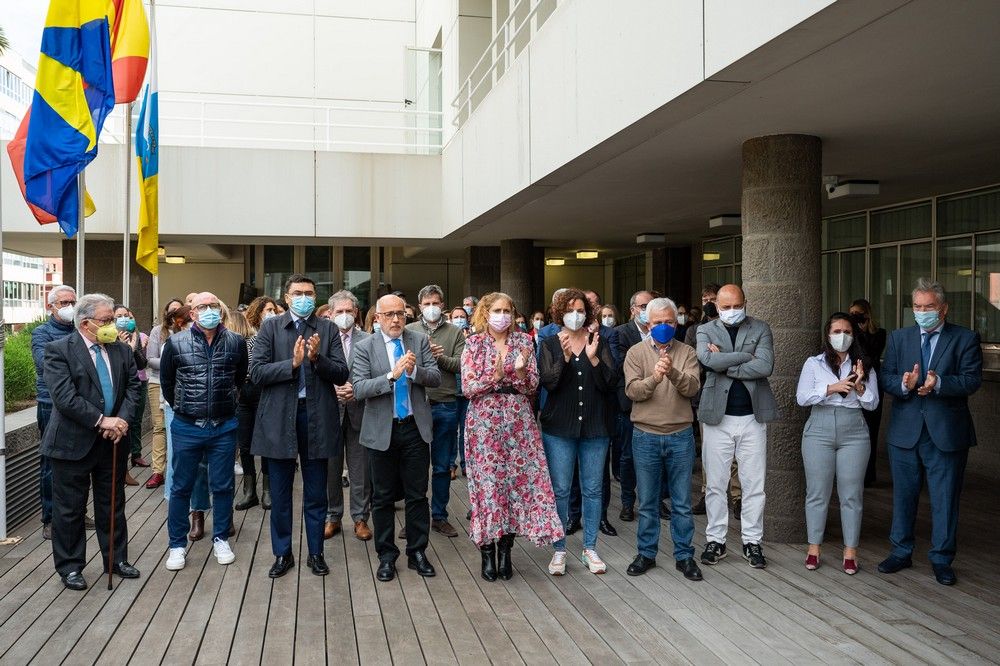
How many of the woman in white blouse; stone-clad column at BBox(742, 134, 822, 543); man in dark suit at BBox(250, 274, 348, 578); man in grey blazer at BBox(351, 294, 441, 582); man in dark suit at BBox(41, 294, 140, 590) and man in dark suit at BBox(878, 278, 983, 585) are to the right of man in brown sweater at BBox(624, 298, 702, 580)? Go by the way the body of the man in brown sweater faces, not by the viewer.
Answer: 3

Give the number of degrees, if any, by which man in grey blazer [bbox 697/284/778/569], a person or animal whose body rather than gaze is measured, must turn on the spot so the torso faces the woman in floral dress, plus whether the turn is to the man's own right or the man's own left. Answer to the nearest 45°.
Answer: approximately 45° to the man's own right

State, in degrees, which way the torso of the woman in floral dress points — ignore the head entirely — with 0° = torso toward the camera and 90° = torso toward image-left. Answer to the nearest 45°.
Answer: approximately 0°

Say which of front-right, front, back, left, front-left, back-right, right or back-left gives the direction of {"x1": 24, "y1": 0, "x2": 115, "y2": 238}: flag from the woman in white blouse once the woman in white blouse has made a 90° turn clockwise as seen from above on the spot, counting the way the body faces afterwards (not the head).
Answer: front

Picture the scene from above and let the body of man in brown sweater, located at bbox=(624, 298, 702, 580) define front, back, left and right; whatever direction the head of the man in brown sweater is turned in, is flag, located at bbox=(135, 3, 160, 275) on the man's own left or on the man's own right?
on the man's own right

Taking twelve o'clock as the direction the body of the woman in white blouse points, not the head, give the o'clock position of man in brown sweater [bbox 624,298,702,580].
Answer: The man in brown sweater is roughly at 2 o'clock from the woman in white blouse.

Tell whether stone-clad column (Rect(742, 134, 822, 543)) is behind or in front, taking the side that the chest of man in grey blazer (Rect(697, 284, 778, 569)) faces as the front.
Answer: behind
